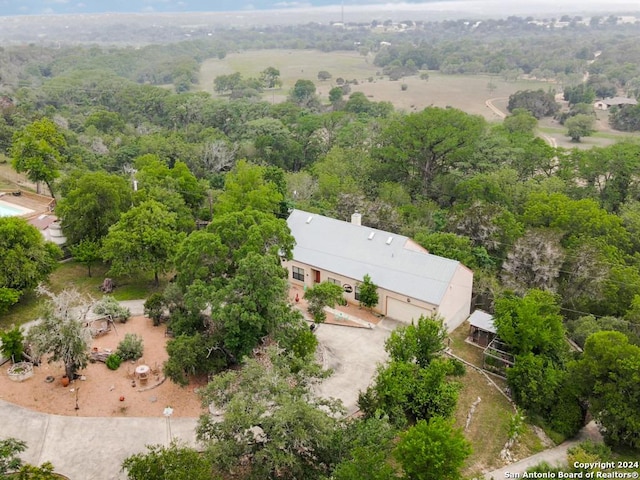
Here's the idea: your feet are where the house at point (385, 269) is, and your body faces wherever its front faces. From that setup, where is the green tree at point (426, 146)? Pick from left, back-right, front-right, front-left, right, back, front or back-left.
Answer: back-right

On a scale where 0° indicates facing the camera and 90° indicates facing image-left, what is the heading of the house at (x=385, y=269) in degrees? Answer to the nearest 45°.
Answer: approximately 45°

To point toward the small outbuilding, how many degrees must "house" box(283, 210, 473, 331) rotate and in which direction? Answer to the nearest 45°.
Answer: approximately 90° to its left

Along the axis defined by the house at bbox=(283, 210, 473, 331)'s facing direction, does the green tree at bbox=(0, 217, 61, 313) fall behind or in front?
in front

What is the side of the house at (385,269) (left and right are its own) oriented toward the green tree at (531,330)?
left

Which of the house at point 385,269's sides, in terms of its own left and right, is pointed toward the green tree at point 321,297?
front

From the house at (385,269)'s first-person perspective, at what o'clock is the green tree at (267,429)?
The green tree is roughly at 11 o'clock from the house.

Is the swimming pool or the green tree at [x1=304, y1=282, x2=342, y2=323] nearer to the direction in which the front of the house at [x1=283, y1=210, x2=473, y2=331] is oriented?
the green tree

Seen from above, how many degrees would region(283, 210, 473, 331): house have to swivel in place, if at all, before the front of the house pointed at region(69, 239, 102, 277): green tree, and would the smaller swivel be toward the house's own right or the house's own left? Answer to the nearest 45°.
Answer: approximately 45° to the house's own right

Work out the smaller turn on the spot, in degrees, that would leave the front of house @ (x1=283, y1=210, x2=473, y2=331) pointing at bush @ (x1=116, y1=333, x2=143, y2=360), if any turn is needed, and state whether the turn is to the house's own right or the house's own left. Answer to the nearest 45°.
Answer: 0° — it already faces it

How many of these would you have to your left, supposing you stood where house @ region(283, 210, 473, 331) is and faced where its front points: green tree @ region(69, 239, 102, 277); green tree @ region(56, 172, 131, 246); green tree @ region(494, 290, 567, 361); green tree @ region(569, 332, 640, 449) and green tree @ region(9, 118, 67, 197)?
2

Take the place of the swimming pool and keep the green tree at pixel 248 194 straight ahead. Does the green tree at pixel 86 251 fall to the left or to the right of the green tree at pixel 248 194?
right

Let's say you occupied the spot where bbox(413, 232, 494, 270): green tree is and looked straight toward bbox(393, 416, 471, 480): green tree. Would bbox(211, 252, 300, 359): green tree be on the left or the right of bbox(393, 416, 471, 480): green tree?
right

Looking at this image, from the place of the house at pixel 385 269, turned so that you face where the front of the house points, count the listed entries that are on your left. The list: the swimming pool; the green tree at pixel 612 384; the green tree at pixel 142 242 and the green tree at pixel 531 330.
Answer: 2
